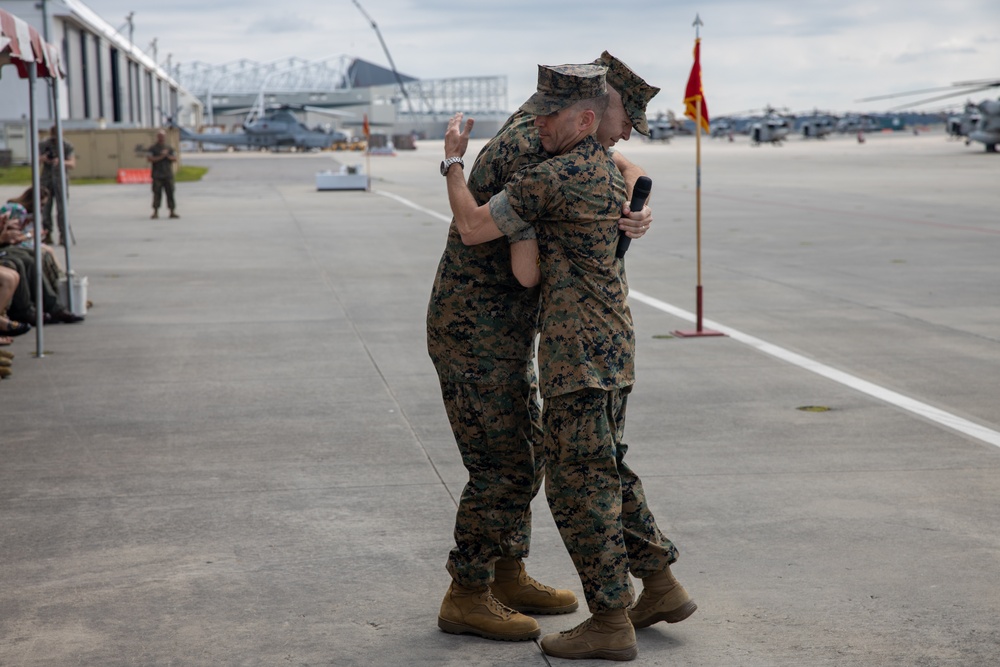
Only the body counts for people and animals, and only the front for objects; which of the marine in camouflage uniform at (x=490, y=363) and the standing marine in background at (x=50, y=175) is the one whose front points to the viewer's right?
the marine in camouflage uniform

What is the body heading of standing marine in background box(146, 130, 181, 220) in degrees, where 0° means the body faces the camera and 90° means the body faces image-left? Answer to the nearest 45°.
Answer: approximately 0°

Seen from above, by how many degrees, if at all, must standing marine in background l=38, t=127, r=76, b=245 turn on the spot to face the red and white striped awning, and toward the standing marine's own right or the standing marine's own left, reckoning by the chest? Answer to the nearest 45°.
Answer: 0° — they already face it

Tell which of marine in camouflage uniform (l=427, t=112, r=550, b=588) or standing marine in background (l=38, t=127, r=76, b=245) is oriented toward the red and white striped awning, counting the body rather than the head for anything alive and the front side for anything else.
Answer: the standing marine in background

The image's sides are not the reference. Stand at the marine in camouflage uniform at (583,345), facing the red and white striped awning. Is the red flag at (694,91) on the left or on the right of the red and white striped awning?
right

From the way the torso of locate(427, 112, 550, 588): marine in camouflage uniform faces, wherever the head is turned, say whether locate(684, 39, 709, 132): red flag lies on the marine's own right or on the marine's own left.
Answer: on the marine's own left
